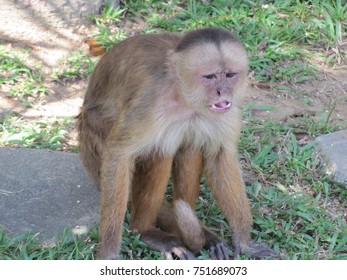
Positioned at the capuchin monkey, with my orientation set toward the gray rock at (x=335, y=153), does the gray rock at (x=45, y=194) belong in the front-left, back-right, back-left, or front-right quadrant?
back-left

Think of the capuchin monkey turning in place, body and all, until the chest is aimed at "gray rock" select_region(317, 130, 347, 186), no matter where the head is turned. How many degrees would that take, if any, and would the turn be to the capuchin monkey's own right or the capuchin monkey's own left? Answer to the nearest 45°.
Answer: approximately 90° to the capuchin monkey's own left

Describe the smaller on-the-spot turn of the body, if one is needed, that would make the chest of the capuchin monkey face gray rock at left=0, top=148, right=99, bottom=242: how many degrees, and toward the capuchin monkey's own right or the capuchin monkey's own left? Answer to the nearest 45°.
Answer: approximately 135° to the capuchin monkey's own right

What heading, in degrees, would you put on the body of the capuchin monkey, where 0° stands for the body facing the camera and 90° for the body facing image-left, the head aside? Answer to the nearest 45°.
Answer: approximately 315°
